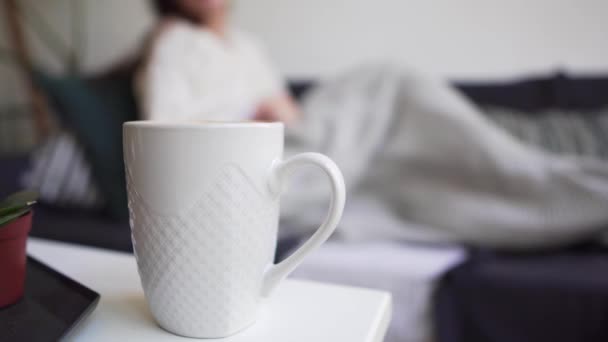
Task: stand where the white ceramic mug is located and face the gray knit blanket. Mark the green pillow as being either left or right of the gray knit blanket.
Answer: left

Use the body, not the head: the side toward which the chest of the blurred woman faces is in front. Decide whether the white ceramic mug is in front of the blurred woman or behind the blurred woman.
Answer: in front

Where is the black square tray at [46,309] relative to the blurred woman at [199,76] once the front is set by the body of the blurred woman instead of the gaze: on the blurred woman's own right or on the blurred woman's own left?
on the blurred woman's own right

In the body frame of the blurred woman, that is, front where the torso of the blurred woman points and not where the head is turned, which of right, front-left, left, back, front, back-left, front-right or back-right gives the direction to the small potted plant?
front-right

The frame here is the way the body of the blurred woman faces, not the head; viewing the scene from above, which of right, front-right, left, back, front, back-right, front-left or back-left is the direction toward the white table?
front-right

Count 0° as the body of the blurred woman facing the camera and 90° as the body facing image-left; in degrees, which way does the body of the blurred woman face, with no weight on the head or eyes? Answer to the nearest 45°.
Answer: approximately 315°
